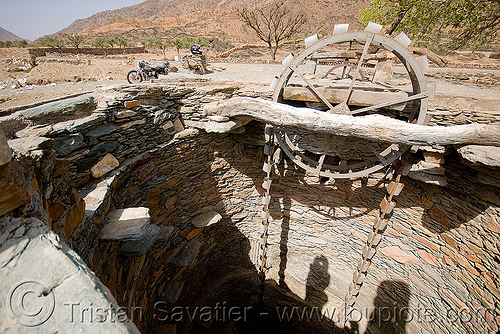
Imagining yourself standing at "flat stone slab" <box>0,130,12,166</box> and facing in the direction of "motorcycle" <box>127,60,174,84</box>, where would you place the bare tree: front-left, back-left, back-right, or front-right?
front-right

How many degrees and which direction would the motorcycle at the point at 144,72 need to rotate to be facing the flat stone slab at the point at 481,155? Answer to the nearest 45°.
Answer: approximately 90° to its left

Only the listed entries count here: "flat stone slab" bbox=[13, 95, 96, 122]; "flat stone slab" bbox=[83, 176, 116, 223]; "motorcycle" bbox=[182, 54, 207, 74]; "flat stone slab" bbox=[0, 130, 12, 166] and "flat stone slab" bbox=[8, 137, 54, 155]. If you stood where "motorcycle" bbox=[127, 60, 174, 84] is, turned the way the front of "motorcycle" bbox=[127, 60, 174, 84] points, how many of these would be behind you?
1

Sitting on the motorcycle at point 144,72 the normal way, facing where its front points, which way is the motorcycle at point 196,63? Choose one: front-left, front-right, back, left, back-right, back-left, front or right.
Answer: back

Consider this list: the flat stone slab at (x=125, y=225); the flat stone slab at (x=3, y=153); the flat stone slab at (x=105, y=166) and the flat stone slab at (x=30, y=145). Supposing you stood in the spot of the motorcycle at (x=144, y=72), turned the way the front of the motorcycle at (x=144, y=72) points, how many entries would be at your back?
0

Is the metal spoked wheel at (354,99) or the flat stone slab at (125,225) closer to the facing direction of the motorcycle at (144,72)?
the flat stone slab

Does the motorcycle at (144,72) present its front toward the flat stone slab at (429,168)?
no

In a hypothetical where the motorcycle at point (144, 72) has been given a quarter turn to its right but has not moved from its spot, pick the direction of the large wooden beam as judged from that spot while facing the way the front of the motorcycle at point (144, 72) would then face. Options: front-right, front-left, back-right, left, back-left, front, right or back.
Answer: back

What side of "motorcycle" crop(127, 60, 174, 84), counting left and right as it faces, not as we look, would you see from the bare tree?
back

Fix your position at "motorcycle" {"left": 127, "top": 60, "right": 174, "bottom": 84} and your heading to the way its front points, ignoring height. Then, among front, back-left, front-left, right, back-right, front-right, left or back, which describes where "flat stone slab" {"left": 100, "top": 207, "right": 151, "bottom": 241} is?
front-left
